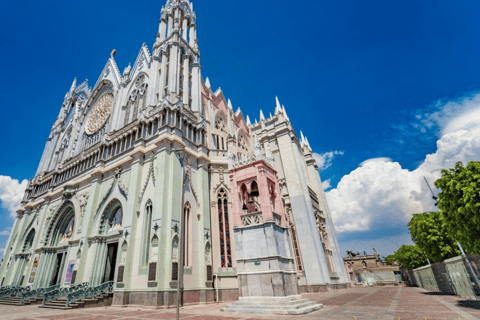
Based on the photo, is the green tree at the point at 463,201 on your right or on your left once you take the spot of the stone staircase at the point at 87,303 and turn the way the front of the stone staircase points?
on your left

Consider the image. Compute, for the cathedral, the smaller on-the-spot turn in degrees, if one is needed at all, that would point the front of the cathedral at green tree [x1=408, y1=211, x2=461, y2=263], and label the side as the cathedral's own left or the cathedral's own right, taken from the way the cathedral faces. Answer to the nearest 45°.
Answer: approximately 135° to the cathedral's own left

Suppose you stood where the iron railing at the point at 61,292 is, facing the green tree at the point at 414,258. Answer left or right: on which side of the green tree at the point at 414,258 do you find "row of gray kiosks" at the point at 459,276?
right

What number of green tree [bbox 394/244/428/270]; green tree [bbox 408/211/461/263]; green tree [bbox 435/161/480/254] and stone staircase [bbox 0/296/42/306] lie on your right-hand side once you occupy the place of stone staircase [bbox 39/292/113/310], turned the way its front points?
1

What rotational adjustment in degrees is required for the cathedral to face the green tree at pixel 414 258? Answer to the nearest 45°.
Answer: approximately 135° to its left

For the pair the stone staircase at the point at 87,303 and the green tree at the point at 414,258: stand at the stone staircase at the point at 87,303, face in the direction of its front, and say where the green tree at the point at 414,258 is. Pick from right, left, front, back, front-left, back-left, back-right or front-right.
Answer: back-left

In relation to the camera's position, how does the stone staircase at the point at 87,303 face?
facing the viewer and to the left of the viewer
